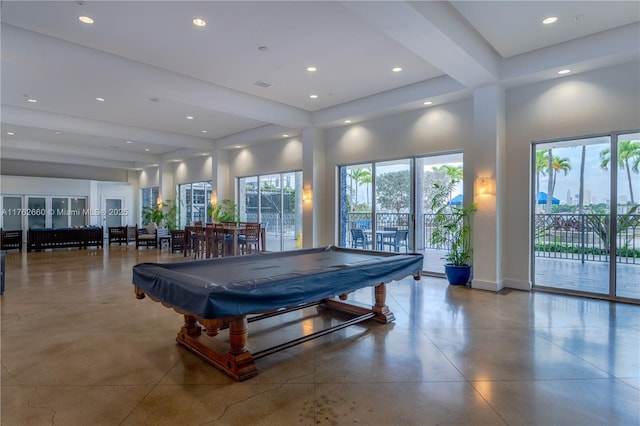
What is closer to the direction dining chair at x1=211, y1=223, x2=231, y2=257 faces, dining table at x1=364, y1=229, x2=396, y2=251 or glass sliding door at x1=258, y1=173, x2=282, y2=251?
the glass sliding door

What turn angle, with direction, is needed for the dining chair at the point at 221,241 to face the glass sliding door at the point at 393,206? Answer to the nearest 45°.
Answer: approximately 90° to its right

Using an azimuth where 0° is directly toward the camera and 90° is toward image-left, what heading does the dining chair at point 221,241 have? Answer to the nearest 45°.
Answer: approximately 225°

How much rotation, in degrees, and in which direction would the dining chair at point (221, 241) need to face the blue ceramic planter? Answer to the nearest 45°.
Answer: approximately 90° to its right

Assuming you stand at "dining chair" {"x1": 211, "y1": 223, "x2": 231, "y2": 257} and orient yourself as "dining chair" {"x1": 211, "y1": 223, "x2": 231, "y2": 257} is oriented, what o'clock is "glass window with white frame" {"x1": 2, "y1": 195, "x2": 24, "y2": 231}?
The glass window with white frame is roughly at 9 o'clock from the dining chair.

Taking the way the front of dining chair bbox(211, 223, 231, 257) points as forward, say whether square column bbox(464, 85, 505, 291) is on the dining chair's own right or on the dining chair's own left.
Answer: on the dining chair's own right
